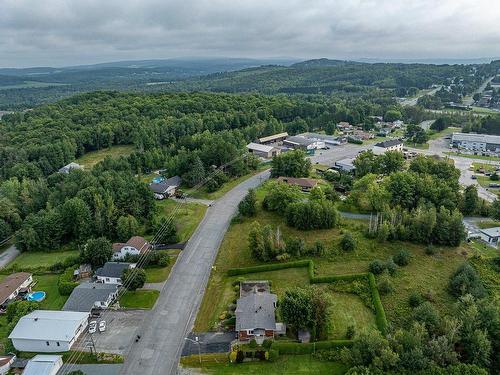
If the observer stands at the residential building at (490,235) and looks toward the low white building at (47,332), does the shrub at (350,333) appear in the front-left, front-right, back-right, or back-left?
front-left

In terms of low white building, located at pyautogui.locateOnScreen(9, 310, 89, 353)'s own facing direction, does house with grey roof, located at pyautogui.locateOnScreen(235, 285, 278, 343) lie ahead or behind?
ahead

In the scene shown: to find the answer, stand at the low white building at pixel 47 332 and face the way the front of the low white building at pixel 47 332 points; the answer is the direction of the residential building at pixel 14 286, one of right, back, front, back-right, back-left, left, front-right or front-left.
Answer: left

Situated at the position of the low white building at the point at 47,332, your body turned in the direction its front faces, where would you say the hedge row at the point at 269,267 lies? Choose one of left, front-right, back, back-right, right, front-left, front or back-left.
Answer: front

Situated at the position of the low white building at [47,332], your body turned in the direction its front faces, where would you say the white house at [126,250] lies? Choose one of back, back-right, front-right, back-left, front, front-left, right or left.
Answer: front-left

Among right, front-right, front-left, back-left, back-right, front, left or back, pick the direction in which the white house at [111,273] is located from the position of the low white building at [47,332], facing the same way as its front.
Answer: front-left

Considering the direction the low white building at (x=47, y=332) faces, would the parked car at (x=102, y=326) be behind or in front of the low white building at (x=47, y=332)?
in front

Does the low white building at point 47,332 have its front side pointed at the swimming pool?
no

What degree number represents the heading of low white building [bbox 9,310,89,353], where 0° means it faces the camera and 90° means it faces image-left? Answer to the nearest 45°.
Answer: approximately 270°

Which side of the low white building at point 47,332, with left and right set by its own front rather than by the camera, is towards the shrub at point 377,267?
front

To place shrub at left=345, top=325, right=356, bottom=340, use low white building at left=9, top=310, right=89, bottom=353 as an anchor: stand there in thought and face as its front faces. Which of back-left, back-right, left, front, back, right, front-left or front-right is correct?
front-right

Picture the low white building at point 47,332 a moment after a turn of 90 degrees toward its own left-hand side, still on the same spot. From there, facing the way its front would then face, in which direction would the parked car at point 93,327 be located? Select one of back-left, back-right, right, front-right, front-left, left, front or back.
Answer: right

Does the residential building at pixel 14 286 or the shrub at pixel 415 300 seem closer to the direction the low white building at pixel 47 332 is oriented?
the shrub

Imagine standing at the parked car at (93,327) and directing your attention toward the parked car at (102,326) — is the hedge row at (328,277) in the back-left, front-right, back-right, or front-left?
front-left

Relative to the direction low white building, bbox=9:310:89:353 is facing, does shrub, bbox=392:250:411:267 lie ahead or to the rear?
ahead

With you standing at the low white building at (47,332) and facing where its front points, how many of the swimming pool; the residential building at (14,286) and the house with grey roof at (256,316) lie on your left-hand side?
2
